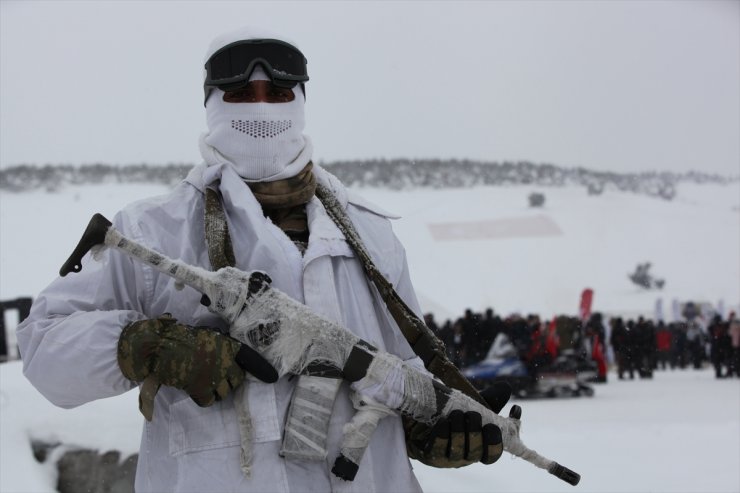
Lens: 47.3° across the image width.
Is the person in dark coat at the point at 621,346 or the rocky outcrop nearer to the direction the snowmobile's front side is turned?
the rocky outcrop

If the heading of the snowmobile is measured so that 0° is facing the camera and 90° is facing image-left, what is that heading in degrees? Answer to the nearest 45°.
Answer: approximately 90°

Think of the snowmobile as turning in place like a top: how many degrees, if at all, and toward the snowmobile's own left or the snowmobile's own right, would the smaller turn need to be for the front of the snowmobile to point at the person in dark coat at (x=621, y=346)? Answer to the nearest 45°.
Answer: approximately 135° to the snowmobile's own right

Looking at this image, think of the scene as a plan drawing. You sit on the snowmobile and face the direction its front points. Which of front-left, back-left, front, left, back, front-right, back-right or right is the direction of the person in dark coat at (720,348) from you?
back-right

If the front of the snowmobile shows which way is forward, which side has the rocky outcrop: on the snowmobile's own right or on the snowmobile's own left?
on the snowmobile's own left
